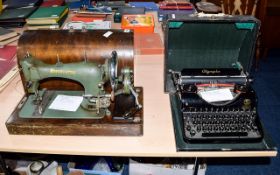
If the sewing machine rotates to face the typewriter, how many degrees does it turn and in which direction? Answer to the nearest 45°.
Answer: approximately 90° to its left

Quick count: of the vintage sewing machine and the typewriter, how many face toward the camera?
2

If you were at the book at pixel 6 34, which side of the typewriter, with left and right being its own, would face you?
right

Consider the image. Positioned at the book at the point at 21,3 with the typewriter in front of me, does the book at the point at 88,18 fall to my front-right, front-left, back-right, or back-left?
front-left

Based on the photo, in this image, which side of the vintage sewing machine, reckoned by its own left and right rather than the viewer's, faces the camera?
front

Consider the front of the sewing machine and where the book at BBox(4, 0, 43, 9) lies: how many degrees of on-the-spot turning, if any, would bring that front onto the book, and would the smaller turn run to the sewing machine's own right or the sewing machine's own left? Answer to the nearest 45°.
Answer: approximately 180°

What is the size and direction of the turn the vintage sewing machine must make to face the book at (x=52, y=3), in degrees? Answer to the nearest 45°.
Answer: approximately 180°

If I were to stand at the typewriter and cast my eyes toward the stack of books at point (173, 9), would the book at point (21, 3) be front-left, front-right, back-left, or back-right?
front-left

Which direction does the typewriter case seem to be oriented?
toward the camera

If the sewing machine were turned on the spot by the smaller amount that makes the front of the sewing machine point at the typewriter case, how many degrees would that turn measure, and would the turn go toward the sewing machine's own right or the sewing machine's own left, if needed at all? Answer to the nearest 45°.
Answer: approximately 90° to the sewing machine's own left

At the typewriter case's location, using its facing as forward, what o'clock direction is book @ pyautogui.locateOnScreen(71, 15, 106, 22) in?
The book is roughly at 4 o'clock from the typewriter case.
